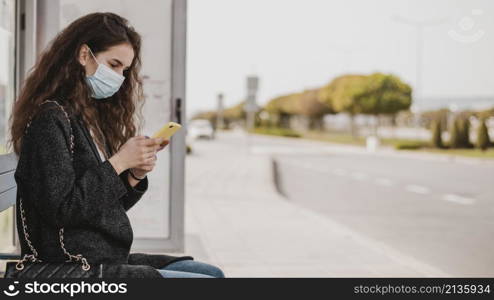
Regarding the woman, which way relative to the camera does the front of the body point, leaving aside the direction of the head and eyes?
to the viewer's right
